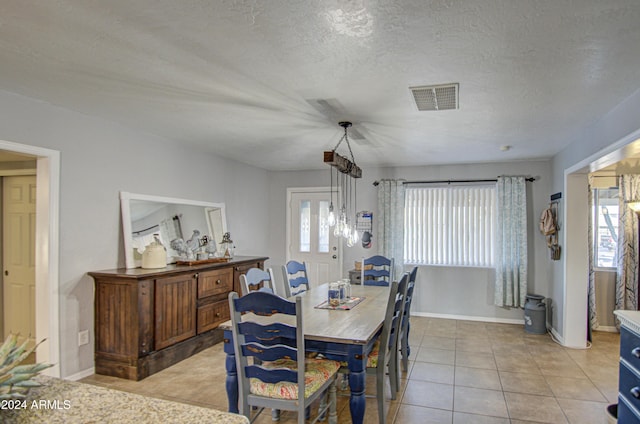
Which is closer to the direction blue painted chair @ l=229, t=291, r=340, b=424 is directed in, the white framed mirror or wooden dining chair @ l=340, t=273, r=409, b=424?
the wooden dining chair

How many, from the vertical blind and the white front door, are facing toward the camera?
2

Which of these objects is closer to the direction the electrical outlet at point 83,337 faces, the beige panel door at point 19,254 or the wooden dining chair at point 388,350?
the wooden dining chair

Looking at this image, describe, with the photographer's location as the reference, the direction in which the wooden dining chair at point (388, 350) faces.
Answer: facing to the left of the viewer

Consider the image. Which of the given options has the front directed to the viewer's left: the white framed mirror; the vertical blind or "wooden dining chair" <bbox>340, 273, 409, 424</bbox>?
the wooden dining chair

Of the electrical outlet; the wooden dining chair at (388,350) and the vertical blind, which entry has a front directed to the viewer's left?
the wooden dining chair

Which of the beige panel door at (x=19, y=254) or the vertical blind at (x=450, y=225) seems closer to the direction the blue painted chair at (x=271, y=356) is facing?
the vertical blind

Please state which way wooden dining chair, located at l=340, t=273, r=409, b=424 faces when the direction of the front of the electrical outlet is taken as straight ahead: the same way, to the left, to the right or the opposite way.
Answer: the opposite way

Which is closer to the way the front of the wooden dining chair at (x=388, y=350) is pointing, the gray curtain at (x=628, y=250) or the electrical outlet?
the electrical outlet

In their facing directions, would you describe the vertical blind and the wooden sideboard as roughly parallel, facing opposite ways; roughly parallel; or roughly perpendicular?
roughly perpendicular

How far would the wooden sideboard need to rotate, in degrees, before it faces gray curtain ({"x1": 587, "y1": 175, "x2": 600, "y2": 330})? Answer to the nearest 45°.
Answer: approximately 45° to its left

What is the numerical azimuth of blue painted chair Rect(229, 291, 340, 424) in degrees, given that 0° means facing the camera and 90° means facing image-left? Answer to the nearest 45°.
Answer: approximately 225°

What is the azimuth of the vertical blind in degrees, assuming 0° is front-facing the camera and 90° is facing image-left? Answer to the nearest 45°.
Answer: approximately 0°
